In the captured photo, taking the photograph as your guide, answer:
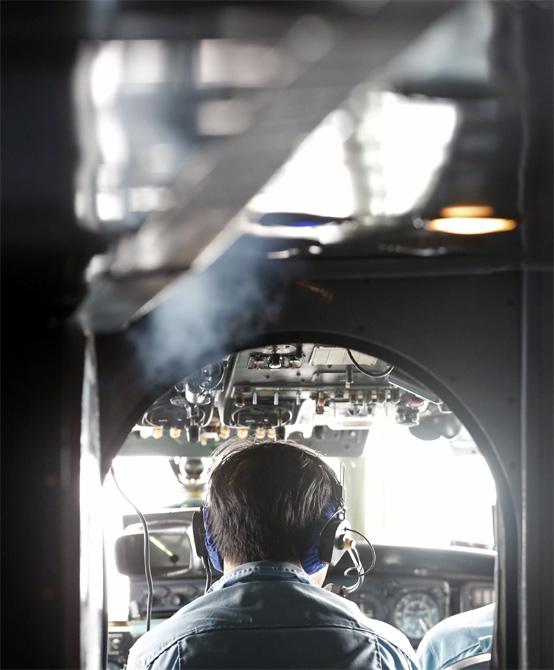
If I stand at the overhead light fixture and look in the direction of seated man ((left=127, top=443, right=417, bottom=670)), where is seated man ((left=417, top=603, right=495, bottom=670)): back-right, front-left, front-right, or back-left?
front-right

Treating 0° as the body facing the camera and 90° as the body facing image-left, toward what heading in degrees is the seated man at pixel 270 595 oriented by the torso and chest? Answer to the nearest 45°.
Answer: approximately 180°

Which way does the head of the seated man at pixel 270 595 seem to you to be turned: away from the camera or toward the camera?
away from the camera

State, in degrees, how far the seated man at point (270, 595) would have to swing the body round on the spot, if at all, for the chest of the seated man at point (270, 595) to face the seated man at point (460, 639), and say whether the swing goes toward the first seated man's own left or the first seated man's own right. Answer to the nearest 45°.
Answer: approximately 45° to the first seated man's own right

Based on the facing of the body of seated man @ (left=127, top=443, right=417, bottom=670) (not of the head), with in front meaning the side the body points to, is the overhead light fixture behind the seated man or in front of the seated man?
behind

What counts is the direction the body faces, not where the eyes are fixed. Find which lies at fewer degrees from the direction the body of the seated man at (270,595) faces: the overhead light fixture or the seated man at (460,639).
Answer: the seated man
